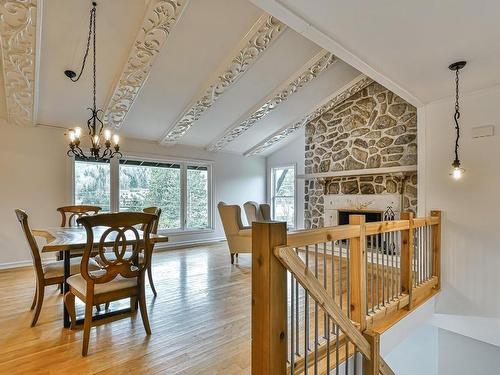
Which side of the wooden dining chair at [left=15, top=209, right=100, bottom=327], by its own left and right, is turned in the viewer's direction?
right

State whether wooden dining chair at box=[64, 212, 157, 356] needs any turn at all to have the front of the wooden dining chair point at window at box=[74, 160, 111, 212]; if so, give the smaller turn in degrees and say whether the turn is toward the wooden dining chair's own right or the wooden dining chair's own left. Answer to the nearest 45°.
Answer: approximately 45° to the wooden dining chair's own right

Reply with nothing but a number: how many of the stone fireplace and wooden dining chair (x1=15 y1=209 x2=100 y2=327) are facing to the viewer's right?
1

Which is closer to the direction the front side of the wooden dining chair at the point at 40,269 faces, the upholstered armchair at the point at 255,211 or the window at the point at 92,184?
the upholstered armchair

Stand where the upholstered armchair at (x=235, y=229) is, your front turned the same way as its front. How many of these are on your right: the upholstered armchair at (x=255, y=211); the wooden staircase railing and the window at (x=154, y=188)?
1

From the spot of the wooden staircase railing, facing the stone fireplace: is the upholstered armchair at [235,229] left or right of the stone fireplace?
left
